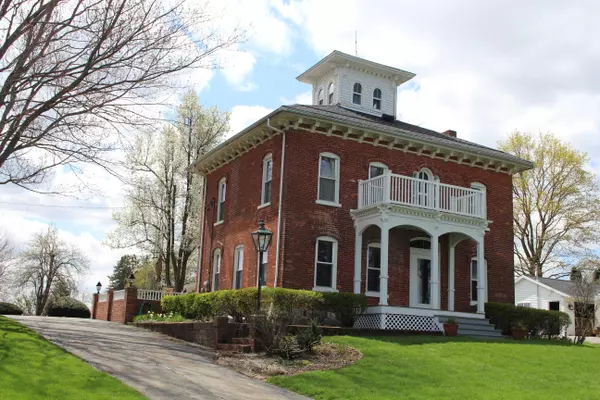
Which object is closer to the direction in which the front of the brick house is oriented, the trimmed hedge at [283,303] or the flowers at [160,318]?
the trimmed hedge

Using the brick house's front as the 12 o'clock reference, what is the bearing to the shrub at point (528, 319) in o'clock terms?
The shrub is roughly at 10 o'clock from the brick house.

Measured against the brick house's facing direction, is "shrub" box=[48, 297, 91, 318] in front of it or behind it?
behind

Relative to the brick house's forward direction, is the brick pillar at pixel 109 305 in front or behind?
behind

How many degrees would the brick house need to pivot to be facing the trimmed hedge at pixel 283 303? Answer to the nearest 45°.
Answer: approximately 90° to its right

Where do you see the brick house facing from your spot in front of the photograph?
facing the viewer and to the right of the viewer
